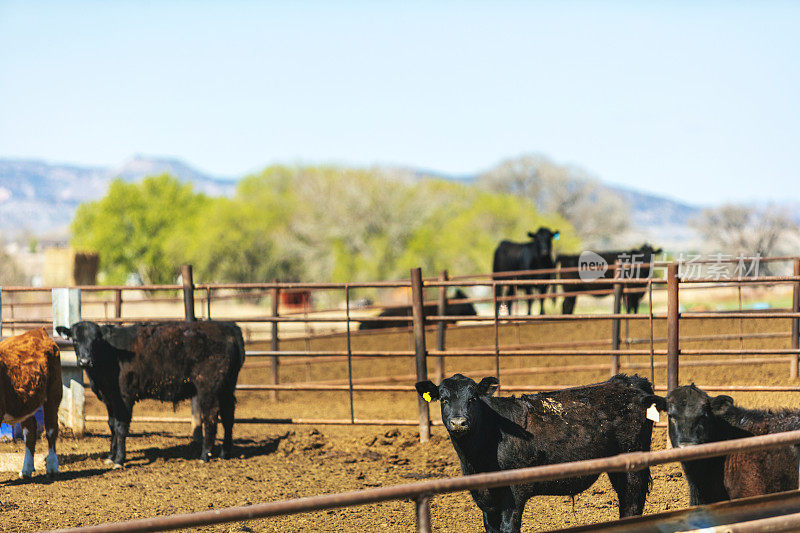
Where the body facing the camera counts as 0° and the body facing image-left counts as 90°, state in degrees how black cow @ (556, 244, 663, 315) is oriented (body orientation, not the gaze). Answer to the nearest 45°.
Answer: approximately 270°

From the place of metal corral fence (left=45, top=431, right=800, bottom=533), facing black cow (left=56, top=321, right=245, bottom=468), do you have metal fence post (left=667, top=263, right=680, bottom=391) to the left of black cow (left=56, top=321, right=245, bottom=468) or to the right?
right

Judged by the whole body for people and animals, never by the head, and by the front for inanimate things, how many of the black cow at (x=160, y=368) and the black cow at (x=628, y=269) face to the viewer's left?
1

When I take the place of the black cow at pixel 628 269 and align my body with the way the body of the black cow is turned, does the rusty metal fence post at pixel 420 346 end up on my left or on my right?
on my right

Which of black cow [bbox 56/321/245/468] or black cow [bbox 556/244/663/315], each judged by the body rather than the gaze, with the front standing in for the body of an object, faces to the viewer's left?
black cow [bbox 56/321/245/468]

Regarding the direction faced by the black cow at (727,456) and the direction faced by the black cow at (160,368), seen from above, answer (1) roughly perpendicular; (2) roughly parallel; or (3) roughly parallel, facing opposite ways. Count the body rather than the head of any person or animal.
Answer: roughly parallel

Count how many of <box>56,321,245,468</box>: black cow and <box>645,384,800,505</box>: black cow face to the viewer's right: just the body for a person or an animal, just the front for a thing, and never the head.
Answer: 0

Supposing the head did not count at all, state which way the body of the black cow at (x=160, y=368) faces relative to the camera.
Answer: to the viewer's left

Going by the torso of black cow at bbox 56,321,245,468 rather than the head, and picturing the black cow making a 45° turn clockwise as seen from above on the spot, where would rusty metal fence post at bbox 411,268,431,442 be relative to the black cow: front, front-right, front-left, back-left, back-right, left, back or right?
back-right

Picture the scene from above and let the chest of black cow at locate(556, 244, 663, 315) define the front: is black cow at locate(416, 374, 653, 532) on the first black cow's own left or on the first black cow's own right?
on the first black cow's own right

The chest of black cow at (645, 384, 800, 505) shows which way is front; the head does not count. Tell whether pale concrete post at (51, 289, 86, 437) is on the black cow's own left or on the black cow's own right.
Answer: on the black cow's own right

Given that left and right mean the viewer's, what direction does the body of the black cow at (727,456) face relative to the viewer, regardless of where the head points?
facing the viewer and to the left of the viewer

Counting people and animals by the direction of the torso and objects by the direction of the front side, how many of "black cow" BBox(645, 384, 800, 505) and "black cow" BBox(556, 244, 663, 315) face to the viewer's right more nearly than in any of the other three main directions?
1

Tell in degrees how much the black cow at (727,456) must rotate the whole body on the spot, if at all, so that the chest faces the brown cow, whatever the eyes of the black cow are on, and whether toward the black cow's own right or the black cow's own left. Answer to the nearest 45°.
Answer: approximately 45° to the black cow's own right
